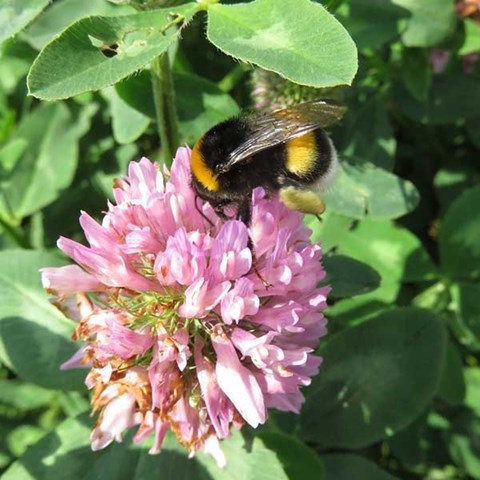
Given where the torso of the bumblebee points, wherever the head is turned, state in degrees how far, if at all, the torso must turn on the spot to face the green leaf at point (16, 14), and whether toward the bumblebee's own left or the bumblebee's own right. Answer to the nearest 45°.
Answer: approximately 45° to the bumblebee's own right

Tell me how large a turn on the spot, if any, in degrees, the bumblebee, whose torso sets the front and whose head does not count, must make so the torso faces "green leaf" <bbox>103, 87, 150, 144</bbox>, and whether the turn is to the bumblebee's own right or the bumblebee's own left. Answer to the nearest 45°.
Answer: approximately 45° to the bumblebee's own right

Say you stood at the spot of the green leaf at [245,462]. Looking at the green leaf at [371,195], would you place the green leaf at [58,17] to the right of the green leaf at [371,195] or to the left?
left

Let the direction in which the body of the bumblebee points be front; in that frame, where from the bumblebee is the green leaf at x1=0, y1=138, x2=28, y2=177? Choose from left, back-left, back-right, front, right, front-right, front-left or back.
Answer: front-right

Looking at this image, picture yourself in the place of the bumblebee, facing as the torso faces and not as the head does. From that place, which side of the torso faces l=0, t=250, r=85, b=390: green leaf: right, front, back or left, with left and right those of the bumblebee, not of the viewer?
front

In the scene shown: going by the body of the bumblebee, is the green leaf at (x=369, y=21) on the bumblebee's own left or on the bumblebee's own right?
on the bumblebee's own right

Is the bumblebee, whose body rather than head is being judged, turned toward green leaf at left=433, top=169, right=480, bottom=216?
no

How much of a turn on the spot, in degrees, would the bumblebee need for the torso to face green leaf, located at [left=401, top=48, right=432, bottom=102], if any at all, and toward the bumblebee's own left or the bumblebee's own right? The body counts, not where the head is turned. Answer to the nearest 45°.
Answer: approximately 135° to the bumblebee's own right

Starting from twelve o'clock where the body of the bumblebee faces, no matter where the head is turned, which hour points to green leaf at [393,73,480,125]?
The green leaf is roughly at 4 o'clock from the bumblebee.

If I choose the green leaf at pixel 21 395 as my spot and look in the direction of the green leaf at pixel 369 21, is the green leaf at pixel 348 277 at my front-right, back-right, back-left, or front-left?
front-right

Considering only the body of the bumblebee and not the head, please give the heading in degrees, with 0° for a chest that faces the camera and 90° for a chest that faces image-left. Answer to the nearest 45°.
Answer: approximately 90°

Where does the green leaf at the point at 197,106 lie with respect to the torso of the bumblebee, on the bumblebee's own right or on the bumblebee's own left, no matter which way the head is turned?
on the bumblebee's own right
